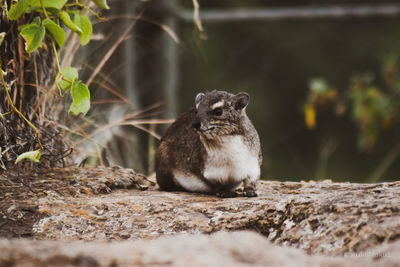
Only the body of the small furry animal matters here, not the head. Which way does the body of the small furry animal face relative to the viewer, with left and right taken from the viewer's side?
facing the viewer and to the right of the viewer

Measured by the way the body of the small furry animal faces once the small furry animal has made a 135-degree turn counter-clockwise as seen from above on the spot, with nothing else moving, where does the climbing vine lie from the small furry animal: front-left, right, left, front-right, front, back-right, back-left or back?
back-left

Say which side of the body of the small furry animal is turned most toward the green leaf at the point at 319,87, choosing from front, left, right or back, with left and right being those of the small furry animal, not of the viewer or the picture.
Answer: left
